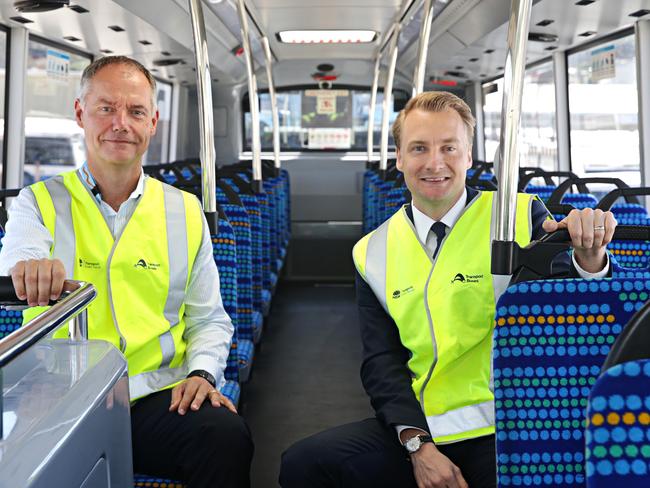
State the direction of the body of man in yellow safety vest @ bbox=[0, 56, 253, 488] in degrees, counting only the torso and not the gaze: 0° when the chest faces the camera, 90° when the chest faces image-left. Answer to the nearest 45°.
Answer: approximately 0°

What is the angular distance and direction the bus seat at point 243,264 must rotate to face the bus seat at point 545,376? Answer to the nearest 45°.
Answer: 0° — it already faces it

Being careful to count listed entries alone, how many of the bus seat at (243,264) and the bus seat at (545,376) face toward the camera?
2
